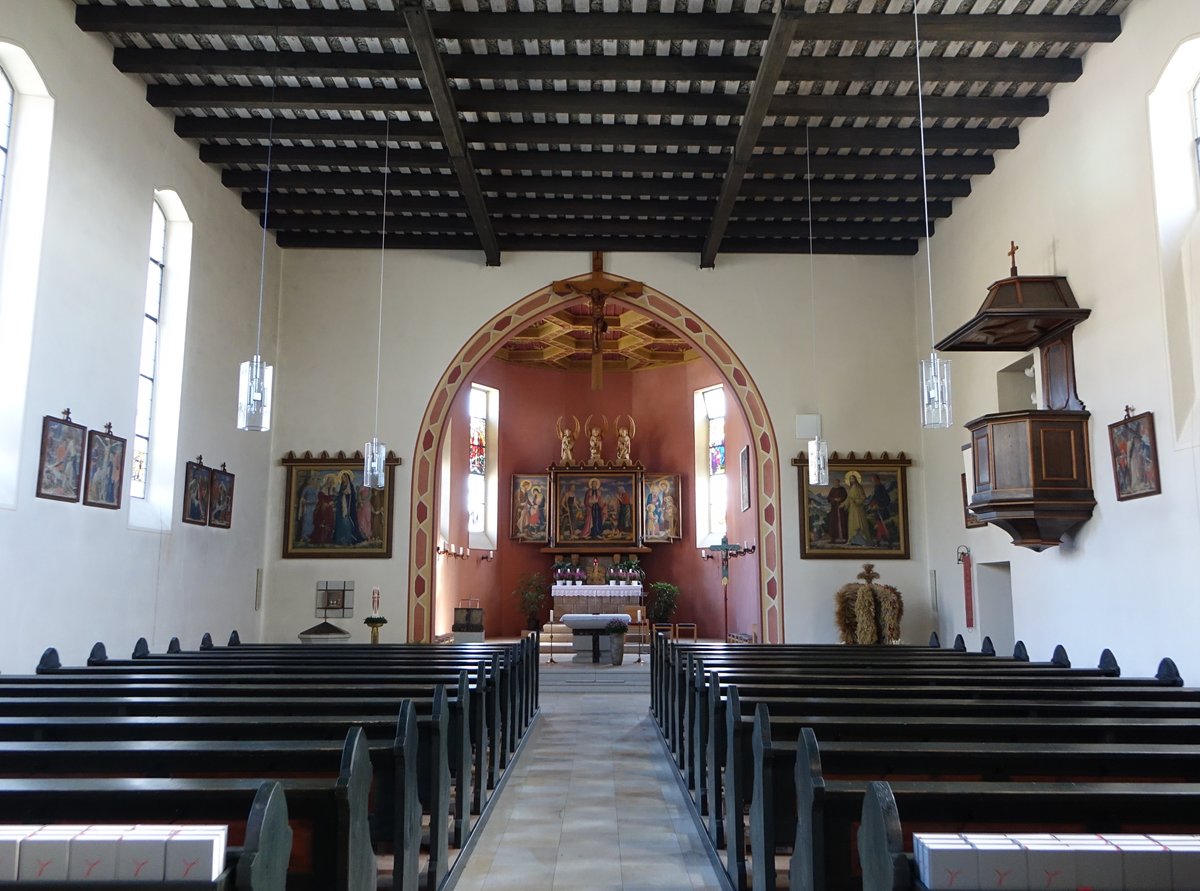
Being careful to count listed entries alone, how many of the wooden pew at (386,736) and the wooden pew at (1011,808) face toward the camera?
0

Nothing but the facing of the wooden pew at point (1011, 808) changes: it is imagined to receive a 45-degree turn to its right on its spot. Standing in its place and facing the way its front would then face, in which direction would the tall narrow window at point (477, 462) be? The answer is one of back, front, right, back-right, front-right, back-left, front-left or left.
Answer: left

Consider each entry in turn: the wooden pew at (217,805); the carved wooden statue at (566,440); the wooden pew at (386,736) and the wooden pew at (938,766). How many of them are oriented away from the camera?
3

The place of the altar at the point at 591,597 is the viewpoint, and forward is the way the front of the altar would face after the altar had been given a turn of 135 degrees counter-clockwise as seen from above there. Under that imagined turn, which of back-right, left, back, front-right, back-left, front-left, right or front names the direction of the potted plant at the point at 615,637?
back-right

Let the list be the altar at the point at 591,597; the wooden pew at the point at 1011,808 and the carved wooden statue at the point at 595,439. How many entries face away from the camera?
1

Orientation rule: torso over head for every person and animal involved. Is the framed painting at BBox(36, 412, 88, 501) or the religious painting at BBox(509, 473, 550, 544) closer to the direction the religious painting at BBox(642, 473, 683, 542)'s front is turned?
the framed painting

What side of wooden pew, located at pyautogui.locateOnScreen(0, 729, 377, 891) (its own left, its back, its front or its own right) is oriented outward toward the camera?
back

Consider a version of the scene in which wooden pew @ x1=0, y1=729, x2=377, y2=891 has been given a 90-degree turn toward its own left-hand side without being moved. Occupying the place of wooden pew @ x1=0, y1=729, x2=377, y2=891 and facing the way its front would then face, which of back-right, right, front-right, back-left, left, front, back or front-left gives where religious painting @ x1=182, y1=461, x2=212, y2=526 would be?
right

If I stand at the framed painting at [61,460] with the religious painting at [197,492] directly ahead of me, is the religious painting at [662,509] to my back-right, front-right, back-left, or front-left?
front-right

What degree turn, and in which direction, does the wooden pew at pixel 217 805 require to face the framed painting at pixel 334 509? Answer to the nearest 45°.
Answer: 0° — it already faces it

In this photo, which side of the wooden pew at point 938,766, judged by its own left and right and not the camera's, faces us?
back

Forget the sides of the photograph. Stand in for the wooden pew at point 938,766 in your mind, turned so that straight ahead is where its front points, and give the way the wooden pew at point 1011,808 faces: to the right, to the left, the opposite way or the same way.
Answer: the same way

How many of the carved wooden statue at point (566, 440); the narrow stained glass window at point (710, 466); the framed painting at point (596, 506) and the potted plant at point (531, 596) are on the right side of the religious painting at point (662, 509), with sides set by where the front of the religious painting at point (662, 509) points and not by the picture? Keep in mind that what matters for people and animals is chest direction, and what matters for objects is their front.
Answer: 3

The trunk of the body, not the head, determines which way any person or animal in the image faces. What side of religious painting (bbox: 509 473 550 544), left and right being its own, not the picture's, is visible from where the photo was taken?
front

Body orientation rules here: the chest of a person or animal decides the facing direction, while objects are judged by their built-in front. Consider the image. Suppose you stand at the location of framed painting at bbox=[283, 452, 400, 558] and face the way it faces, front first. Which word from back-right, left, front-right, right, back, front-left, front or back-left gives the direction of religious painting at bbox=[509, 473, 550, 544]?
back-left

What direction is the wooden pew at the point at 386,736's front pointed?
away from the camera

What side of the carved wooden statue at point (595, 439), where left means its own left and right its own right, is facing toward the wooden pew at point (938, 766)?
front

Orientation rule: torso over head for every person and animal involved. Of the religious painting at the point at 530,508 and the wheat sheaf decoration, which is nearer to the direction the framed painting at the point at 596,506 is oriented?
the wheat sheaf decoration

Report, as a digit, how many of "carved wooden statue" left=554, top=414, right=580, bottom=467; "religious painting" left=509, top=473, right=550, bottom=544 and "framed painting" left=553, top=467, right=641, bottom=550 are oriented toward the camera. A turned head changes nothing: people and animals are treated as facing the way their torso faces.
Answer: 3

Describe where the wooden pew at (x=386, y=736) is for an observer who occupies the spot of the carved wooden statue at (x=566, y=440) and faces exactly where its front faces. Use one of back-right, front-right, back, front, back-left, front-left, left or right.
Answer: front
